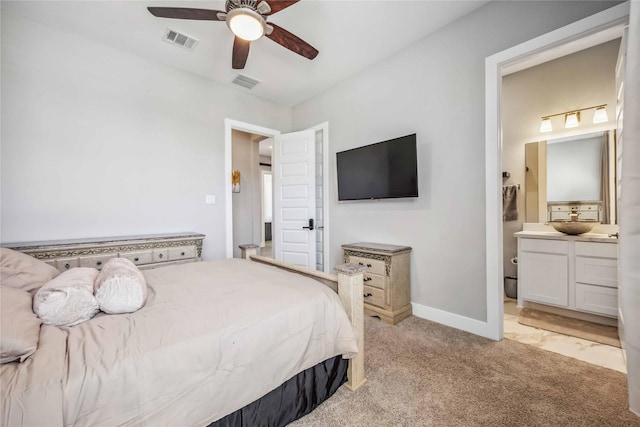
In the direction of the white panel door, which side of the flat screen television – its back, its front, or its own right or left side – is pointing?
right

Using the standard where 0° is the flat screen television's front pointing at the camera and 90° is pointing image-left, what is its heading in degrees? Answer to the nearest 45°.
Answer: approximately 45°

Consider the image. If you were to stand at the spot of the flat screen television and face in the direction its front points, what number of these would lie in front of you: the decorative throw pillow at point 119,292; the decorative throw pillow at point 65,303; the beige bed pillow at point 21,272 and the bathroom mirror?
3

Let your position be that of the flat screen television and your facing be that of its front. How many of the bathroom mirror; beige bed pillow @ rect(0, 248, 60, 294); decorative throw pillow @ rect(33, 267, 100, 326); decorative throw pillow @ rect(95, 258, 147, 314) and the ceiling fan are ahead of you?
4

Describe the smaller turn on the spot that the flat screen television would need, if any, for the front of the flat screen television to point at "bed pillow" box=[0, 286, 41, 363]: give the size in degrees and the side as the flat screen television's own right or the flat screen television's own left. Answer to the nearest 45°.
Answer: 0° — it already faces it

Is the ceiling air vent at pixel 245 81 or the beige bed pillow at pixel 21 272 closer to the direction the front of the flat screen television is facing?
the beige bed pillow

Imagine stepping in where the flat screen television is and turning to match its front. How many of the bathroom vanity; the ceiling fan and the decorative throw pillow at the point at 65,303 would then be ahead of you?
2

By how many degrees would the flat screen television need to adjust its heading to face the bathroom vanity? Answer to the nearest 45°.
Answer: approximately 135° to its left

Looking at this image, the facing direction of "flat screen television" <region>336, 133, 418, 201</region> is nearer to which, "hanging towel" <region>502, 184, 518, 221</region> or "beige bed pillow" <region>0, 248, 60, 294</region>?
the beige bed pillow

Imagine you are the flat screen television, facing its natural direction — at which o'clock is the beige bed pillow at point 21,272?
The beige bed pillow is roughly at 12 o'clock from the flat screen television.

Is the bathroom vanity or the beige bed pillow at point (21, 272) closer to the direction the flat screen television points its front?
the beige bed pillow

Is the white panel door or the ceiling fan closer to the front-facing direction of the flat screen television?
the ceiling fan

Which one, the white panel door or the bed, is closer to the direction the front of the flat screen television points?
the bed

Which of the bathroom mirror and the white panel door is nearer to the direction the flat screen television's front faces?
the white panel door
